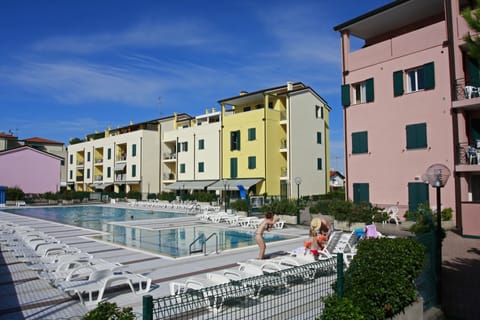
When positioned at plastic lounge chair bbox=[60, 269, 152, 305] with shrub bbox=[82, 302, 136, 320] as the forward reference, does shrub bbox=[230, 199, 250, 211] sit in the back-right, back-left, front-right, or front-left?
back-left

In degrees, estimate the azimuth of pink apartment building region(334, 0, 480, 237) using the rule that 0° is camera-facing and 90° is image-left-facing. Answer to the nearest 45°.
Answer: approximately 45°

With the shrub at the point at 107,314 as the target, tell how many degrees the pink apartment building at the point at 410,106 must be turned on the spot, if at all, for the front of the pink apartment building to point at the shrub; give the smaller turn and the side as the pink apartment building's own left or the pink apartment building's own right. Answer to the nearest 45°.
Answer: approximately 45° to the pink apartment building's own left
